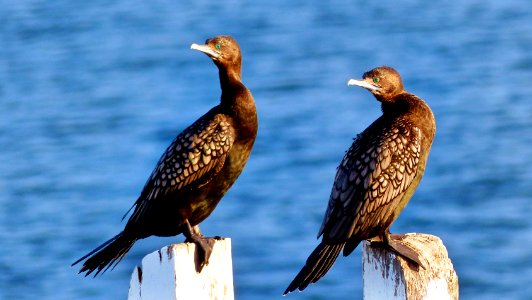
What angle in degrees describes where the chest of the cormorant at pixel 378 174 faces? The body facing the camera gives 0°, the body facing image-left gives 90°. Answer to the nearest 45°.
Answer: approximately 270°

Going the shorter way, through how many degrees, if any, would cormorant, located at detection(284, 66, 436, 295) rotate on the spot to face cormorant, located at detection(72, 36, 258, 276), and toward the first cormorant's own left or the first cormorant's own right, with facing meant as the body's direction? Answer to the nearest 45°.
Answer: approximately 180°

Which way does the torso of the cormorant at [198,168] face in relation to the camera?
to the viewer's right

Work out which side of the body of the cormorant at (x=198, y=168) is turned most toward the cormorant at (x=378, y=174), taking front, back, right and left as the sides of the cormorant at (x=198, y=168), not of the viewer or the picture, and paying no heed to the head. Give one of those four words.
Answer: front

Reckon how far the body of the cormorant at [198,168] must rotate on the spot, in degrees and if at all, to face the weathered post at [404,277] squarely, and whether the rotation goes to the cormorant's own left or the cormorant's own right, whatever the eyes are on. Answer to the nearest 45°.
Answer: approximately 45° to the cormorant's own right

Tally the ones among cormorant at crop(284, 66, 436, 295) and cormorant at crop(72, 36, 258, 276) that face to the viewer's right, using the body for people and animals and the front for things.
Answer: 2
